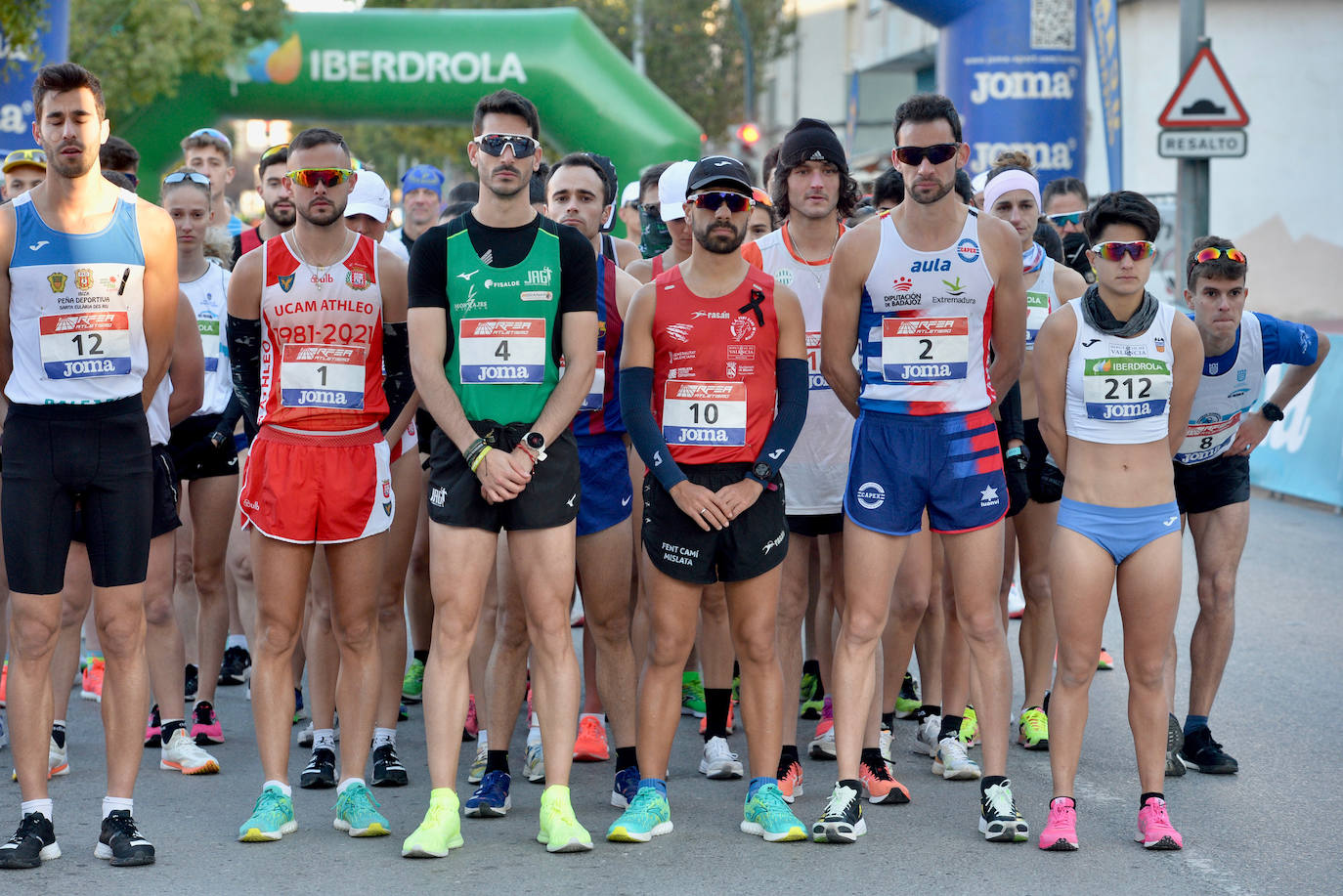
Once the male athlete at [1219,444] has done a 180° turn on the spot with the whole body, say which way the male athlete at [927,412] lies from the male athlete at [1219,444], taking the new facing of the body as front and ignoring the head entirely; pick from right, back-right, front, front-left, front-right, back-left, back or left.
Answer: back-left

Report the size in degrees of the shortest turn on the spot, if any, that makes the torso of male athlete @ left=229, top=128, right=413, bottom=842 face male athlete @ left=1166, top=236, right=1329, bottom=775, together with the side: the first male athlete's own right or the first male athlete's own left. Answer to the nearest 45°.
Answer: approximately 90° to the first male athlete's own left

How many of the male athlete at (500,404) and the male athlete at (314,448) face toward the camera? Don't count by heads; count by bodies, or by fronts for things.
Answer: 2

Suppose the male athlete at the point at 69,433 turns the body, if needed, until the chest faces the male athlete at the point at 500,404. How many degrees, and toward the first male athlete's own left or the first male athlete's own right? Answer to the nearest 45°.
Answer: approximately 90° to the first male athlete's own left

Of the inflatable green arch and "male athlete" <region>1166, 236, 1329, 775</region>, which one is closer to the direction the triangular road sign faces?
the male athlete

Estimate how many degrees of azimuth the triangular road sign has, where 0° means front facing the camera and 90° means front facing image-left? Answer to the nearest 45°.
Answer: approximately 0°
